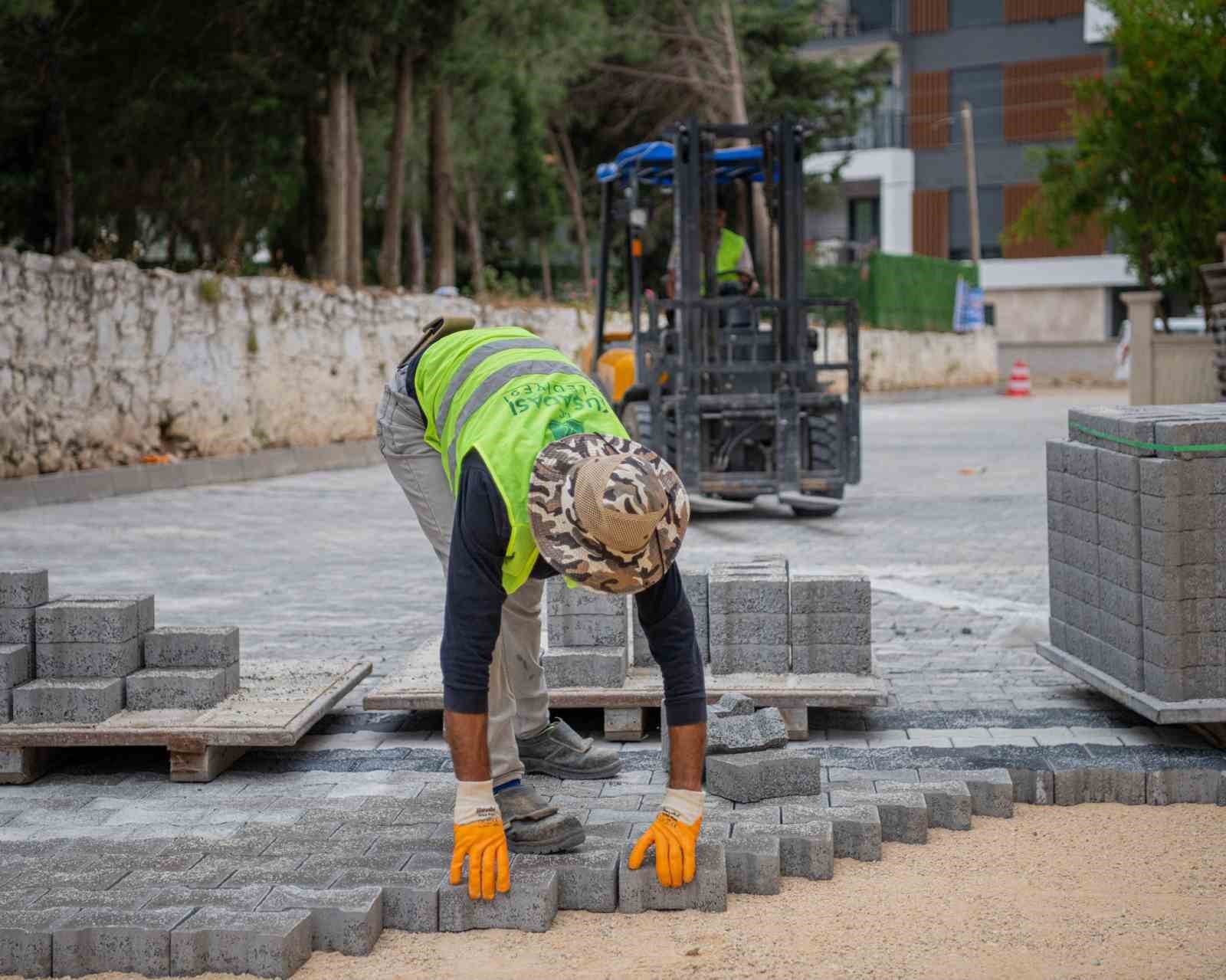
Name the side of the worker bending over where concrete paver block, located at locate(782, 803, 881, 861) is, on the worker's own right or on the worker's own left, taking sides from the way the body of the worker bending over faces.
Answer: on the worker's own left

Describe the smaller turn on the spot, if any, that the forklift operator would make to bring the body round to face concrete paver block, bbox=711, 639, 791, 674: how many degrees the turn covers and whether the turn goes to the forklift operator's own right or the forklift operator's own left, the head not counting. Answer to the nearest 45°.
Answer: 0° — they already face it

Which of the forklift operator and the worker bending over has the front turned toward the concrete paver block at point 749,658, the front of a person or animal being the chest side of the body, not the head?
the forklift operator

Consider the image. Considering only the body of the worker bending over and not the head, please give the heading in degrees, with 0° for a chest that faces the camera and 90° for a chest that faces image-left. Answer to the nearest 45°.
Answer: approximately 315°

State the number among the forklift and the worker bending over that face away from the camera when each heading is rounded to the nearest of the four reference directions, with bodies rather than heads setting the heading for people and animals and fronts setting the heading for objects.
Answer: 0

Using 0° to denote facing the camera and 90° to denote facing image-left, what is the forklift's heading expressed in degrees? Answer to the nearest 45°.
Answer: approximately 315°

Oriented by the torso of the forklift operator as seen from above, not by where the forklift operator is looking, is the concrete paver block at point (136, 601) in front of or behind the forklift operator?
in front

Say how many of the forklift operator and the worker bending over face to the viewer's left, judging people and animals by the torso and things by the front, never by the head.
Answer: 0

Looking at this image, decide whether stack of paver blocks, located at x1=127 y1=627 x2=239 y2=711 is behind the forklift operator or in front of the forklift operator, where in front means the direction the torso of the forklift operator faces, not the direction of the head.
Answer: in front

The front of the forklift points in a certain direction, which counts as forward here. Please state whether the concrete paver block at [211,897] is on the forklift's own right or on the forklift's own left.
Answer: on the forklift's own right

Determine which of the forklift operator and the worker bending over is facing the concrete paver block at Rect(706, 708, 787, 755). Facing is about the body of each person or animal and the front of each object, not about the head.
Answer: the forklift operator
